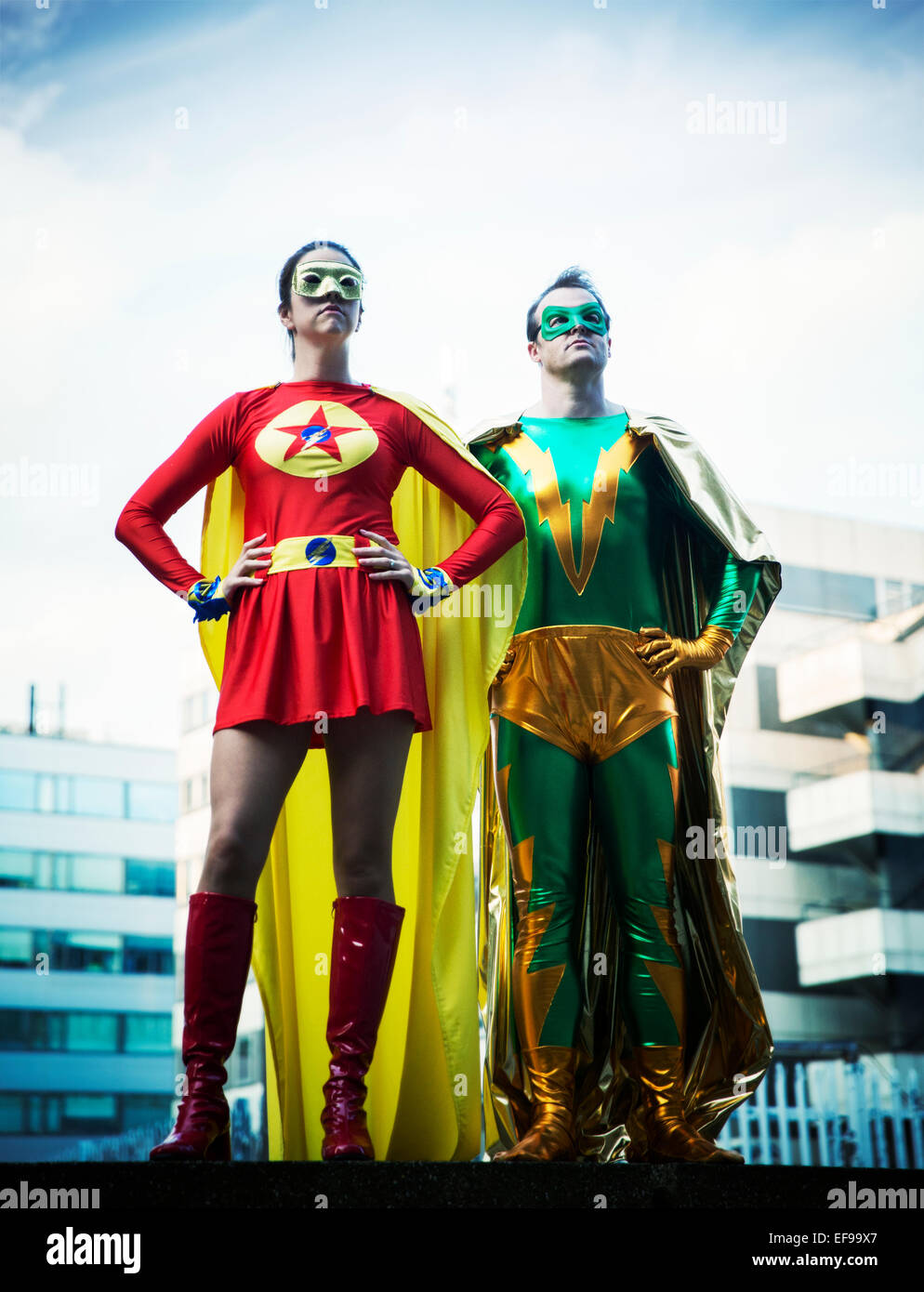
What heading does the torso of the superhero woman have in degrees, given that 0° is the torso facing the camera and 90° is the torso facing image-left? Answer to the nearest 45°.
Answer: approximately 0°

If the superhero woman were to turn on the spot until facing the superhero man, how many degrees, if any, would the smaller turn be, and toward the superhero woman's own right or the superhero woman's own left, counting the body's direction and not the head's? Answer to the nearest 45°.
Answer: approximately 135° to the superhero woman's own left

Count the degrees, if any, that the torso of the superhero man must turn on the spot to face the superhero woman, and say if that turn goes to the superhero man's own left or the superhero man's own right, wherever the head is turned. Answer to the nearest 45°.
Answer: approximately 45° to the superhero man's own right

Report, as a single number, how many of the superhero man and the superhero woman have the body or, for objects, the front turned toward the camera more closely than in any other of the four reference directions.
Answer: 2

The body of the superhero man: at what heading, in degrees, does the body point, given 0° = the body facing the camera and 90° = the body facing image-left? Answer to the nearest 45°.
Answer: approximately 0°
